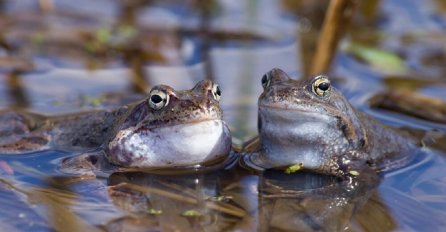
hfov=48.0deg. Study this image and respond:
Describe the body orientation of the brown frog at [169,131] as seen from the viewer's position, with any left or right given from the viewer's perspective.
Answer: facing the viewer and to the right of the viewer

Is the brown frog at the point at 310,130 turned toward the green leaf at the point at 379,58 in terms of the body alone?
no

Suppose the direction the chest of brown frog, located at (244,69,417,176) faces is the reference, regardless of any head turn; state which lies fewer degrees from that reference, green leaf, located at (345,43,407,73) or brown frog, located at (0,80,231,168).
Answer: the brown frog

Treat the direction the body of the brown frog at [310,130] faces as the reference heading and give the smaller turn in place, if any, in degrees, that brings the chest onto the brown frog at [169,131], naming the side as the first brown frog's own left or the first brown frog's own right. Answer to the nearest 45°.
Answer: approximately 45° to the first brown frog's own right

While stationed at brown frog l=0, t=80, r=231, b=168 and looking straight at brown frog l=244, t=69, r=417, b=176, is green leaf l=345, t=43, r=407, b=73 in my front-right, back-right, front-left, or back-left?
front-left

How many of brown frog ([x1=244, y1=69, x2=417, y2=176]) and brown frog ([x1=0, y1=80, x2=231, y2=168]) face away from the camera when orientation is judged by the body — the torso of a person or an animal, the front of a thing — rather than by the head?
0

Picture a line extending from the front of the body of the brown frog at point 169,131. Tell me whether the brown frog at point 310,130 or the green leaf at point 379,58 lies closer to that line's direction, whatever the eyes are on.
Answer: the brown frog

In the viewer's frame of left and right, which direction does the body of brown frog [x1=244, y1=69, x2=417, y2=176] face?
facing the viewer and to the left of the viewer

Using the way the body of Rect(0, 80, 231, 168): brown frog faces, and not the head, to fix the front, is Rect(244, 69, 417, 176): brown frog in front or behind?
in front

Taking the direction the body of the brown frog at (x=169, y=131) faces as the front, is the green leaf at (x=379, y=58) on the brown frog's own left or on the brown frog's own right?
on the brown frog's own left
